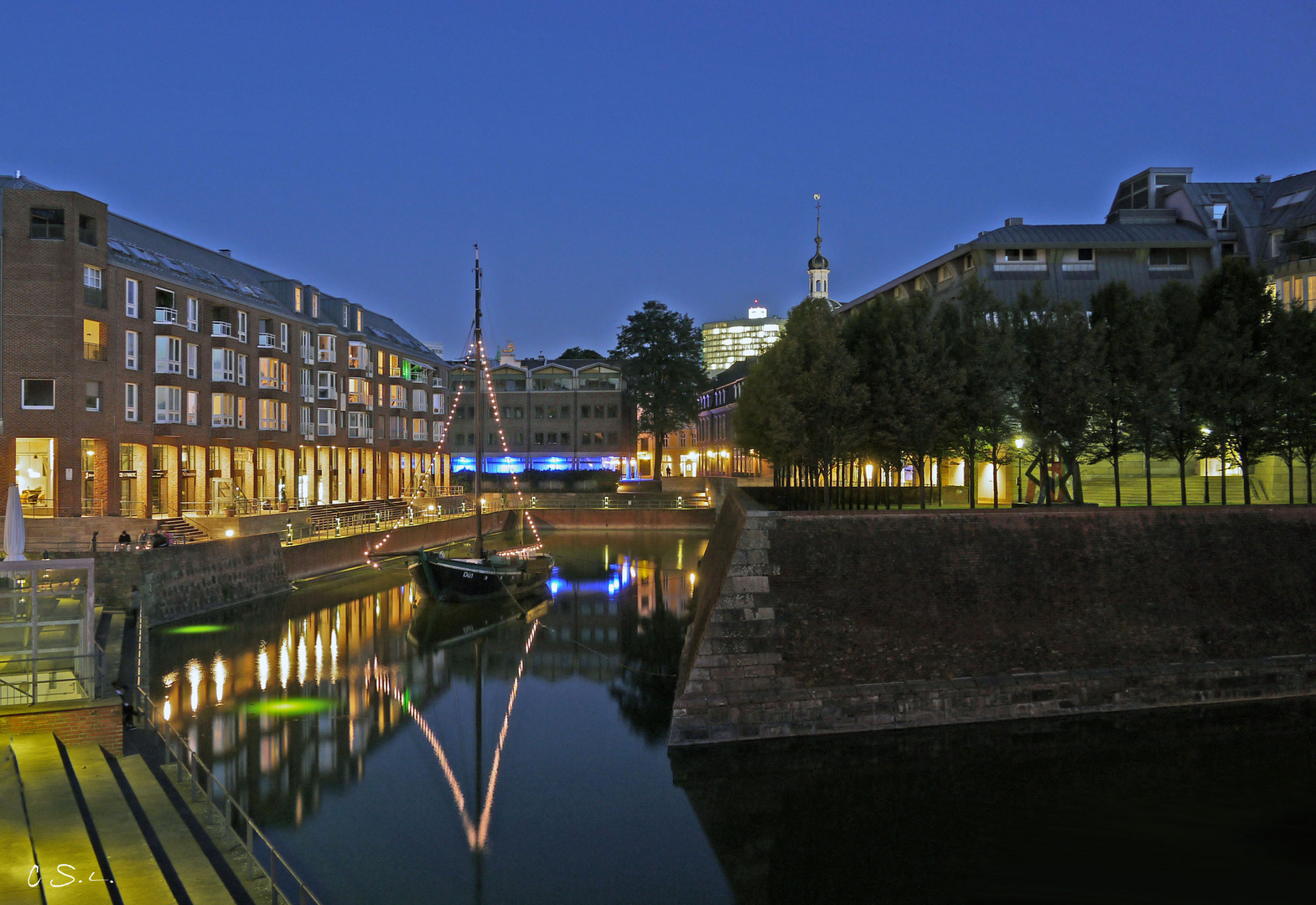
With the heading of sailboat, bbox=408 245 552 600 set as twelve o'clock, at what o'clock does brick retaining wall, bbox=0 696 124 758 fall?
The brick retaining wall is roughly at 11 o'clock from the sailboat.

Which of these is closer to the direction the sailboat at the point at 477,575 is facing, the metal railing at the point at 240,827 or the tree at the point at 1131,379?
the metal railing

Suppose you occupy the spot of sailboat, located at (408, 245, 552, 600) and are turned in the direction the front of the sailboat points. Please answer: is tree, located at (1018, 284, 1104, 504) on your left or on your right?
on your left

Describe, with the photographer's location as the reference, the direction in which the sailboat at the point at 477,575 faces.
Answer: facing the viewer and to the left of the viewer

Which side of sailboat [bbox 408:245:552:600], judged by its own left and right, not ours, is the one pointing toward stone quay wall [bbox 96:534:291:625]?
front

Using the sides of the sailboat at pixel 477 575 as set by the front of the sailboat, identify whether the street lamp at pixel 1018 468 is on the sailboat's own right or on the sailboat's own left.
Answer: on the sailboat's own left

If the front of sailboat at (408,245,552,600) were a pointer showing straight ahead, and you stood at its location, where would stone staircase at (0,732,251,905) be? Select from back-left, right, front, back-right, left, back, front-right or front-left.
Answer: front-left

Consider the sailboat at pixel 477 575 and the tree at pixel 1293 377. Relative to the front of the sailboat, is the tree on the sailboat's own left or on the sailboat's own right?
on the sailboat's own left

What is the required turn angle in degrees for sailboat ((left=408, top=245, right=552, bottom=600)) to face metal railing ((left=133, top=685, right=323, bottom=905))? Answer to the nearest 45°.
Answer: approximately 45° to its left

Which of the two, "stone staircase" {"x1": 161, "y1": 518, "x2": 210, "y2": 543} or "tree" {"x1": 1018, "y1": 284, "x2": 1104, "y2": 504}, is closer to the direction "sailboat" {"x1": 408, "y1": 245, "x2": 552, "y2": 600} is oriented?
the stone staircase

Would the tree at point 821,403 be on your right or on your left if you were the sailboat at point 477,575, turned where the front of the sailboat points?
on your left

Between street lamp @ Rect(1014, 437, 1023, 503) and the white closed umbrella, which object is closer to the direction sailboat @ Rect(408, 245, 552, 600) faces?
the white closed umbrella
